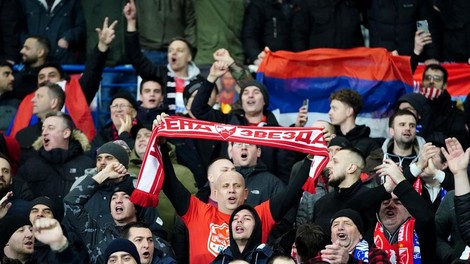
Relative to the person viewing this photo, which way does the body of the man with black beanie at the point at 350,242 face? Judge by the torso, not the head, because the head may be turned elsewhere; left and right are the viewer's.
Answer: facing the viewer and to the left of the viewer
